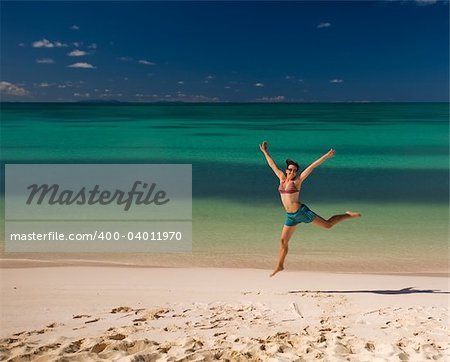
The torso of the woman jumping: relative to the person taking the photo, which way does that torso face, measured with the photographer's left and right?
facing the viewer and to the left of the viewer
